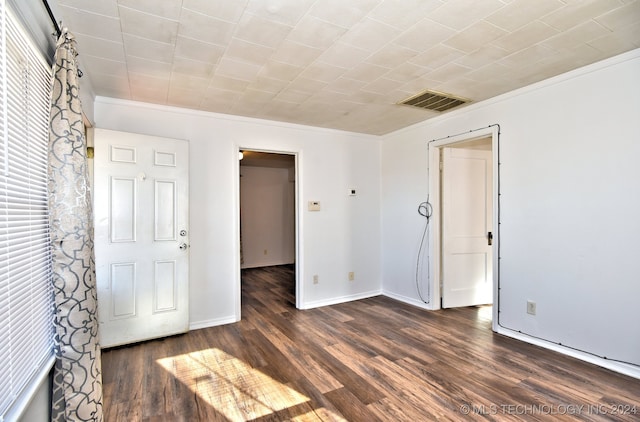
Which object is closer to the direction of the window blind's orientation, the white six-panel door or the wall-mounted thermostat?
the wall-mounted thermostat

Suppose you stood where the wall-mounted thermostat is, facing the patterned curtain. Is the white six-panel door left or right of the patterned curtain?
right

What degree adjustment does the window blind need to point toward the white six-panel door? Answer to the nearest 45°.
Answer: approximately 45° to its left

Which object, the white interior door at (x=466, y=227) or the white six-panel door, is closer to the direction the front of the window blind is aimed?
the white interior door

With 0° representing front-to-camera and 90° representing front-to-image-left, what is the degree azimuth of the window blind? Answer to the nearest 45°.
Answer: approximately 270°
